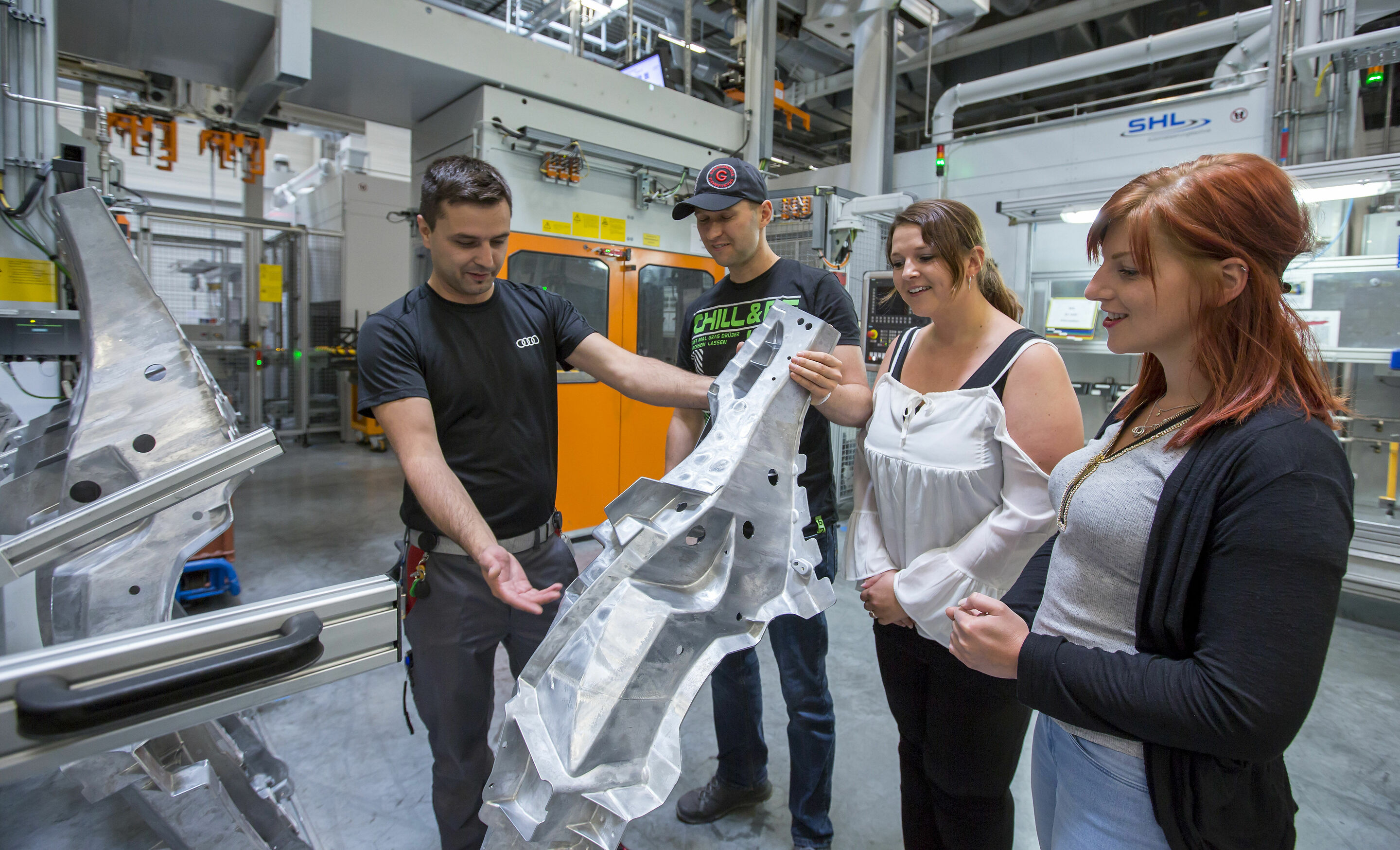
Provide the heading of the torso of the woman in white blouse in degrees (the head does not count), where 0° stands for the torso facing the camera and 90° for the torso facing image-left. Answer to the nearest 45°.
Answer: approximately 45°

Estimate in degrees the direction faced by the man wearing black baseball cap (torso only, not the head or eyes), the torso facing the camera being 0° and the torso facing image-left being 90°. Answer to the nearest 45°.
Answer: approximately 45°

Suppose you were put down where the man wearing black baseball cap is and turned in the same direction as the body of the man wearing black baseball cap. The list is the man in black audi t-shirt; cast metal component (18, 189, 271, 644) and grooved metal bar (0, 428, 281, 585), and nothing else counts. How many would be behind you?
0

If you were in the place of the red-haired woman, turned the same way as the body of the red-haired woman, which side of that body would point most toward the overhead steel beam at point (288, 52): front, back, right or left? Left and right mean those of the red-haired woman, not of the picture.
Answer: front

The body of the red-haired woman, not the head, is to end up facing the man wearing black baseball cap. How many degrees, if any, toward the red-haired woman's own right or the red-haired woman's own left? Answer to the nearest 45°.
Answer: approximately 45° to the red-haired woman's own right

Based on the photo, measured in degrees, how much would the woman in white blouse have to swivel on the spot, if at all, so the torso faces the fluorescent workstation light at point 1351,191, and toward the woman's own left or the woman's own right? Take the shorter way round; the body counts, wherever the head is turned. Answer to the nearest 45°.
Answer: approximately 180°

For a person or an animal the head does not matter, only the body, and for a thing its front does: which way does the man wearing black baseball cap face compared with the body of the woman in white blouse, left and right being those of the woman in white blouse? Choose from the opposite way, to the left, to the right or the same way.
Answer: the same way

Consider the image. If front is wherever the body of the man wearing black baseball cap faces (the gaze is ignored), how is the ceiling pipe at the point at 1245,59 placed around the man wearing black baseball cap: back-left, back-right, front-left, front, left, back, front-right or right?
back

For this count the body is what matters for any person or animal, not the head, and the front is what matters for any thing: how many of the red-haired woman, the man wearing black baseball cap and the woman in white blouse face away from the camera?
0

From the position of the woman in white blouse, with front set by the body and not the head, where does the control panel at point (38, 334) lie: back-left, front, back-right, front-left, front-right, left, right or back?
front-right

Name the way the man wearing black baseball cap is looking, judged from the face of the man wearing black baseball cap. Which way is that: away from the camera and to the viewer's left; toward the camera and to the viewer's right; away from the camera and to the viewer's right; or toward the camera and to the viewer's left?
toward the camera and to the viewer's left

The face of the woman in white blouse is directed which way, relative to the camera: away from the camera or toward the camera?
toward the camera

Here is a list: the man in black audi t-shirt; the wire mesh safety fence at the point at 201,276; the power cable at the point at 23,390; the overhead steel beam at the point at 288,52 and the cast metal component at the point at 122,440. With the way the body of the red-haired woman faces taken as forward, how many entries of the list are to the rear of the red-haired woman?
0

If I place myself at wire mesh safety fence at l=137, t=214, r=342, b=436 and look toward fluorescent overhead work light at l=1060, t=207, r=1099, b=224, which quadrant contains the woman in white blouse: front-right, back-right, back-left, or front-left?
front-right

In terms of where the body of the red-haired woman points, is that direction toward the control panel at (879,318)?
no

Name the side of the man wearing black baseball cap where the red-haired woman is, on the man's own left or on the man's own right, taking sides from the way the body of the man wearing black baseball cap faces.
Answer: on the man's own left

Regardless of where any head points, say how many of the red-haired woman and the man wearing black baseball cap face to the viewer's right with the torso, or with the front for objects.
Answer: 0

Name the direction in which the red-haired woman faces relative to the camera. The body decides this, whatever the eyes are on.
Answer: to the viewer's left
